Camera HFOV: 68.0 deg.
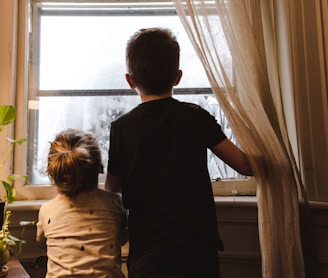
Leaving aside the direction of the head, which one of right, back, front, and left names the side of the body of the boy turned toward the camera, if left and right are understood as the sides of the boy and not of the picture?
back

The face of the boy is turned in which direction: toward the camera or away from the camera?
away from the camera
